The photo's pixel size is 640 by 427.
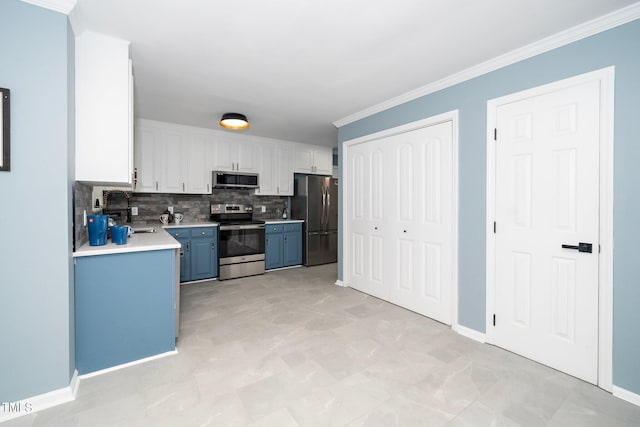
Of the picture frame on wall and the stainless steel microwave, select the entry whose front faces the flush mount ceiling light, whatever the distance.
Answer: the stainless steel microwave

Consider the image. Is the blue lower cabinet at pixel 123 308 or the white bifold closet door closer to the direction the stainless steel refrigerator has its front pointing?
the white bifold closet door

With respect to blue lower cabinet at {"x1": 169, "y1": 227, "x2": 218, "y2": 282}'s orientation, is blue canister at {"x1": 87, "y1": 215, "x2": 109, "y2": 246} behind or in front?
in front

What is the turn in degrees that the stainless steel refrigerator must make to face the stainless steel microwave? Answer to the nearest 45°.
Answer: approximately 135° to its right

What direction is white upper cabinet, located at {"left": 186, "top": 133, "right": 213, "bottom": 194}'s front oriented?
toward the camera

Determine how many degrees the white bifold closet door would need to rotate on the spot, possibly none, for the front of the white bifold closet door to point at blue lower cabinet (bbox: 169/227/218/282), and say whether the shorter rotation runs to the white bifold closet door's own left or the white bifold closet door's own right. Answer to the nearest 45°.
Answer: approximately 45° to the white bifold closet door's own right

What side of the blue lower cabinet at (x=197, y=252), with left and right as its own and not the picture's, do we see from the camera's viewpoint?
front

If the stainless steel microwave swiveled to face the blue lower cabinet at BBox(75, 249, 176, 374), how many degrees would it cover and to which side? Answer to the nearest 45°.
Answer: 0° — it already faces it

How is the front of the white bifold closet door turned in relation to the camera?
facing the viewer and to the left of the viewer

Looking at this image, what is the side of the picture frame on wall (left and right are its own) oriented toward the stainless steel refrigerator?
left

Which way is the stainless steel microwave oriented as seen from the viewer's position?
toward the camera

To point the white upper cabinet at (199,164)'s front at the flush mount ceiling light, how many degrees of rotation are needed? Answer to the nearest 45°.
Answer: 0° — it already faces it

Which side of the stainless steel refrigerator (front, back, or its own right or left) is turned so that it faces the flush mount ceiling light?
right

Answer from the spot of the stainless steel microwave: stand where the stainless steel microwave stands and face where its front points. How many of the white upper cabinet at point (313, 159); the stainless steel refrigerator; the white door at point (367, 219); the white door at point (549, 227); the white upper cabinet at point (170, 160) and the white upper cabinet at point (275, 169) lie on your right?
1

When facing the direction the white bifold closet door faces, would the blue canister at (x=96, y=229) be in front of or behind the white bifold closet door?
in front
